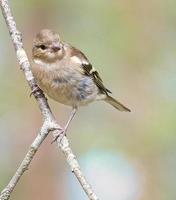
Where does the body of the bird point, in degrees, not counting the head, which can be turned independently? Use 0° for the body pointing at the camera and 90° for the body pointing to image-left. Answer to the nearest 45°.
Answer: approximately 45°
